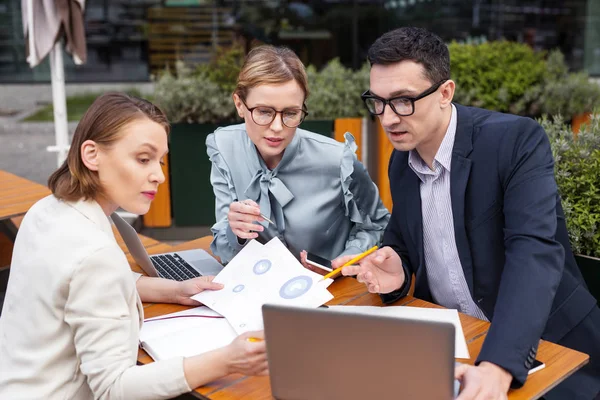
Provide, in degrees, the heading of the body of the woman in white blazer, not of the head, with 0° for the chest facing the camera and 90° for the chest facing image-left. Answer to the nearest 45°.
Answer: approximately 270°

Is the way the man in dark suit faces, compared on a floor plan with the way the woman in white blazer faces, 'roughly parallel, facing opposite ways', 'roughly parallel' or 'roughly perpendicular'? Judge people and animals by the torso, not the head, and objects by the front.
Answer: roughly parallel, facing opposite ways

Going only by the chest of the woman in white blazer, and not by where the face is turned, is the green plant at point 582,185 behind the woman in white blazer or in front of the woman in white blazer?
in front

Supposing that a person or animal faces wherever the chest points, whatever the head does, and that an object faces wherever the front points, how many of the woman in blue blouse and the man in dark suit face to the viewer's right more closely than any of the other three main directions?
0

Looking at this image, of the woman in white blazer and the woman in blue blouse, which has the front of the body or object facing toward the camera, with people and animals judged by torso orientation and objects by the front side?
the woman in blue blouse

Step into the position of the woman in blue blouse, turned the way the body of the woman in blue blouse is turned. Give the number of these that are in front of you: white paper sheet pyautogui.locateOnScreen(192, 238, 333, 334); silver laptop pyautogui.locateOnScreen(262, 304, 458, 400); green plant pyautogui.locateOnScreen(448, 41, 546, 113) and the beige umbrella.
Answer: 2

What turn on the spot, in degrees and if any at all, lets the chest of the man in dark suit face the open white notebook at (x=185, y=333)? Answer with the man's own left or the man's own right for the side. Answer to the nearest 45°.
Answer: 0° — they already face it

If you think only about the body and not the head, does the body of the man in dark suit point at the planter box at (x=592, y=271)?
no

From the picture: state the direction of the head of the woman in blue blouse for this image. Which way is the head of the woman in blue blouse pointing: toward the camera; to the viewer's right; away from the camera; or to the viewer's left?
toward the camera

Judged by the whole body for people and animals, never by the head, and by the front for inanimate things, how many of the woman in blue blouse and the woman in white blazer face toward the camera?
1

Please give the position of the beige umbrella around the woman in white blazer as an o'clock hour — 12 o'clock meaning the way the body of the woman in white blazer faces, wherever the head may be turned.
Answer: The beige umbrella is roughly at 9 o'clock from the woman in white blazer.

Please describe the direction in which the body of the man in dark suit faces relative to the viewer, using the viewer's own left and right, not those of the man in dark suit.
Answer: facing the viewer and to the left of the viewer

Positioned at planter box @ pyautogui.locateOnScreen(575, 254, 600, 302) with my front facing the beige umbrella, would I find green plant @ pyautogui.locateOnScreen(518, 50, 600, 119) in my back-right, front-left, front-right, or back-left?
front-right

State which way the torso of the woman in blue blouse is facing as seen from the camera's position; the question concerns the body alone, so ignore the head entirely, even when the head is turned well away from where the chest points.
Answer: toward the camera

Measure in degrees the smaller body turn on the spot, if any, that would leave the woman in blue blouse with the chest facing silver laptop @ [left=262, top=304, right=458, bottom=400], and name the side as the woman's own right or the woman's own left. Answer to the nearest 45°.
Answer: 0° — they already face it

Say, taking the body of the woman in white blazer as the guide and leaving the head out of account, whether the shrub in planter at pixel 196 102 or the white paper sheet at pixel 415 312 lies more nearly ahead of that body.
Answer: the white paper sheet
